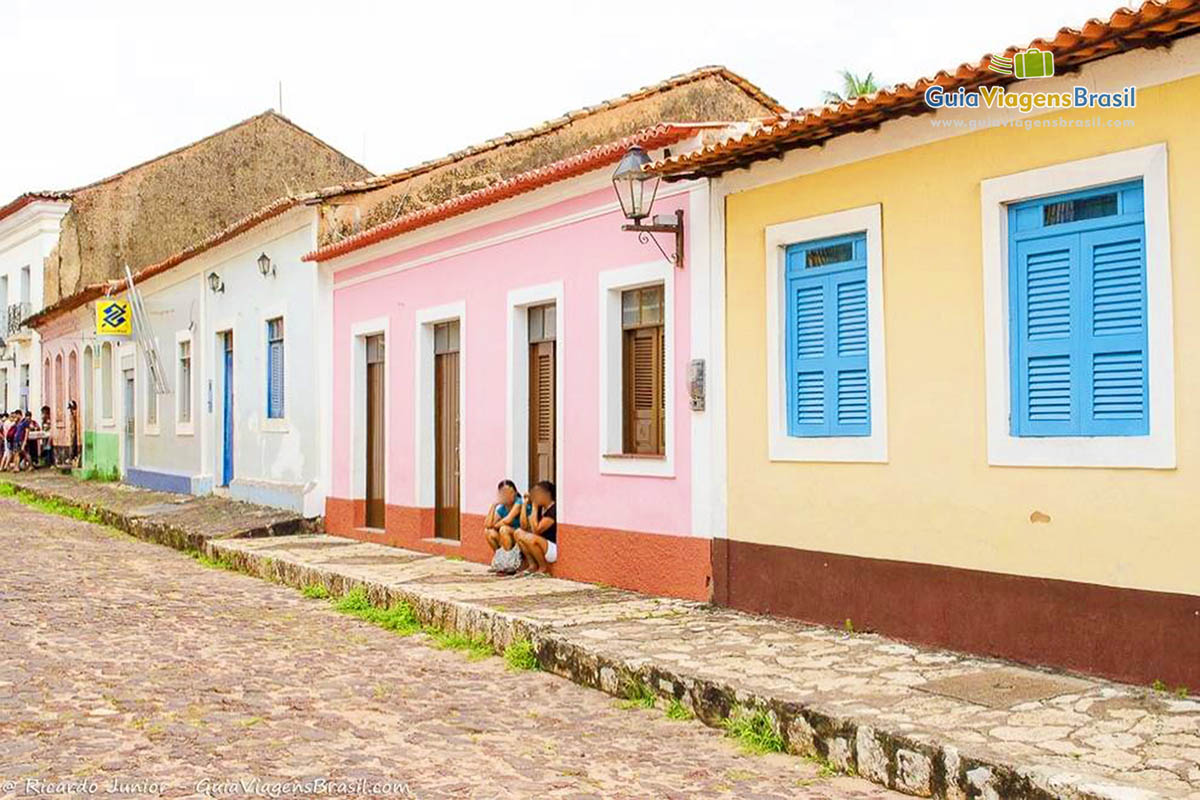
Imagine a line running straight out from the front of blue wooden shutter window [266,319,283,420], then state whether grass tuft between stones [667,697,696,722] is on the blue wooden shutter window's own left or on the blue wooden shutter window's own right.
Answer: on the blue wooden shutter window's own left

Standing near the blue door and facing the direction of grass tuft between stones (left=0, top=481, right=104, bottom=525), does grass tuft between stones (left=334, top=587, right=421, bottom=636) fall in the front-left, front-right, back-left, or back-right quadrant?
back-left

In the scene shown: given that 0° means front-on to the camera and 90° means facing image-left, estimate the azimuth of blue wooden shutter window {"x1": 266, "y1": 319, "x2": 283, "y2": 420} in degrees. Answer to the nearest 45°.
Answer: approximately 45°

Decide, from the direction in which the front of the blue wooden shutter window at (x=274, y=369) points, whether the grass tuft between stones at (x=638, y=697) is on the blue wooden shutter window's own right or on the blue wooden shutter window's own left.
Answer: on the blue wooden shutter window's own left

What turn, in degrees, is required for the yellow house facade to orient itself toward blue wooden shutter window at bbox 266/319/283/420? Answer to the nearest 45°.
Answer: approximately 90° to its right

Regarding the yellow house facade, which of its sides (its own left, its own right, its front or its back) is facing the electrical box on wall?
right

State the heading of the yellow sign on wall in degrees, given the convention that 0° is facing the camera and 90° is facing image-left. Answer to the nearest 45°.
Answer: approximately 0°

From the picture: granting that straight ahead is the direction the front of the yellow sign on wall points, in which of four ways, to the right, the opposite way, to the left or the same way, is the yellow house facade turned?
to the right

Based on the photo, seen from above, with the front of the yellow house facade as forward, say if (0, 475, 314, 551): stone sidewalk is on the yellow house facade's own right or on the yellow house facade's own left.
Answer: on the yellow house facade's own right

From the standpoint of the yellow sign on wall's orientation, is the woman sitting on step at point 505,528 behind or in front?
in front

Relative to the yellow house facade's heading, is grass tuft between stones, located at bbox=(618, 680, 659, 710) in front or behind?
in front
